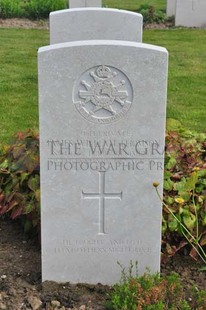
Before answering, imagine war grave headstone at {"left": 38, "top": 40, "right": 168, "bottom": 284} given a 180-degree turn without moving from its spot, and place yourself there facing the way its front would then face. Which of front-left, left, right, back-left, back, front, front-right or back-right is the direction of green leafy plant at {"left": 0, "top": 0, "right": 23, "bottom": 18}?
front

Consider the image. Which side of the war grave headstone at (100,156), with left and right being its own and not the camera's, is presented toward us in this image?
front

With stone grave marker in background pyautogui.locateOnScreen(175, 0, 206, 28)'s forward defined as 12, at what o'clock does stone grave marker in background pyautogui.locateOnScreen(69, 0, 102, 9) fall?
stone grave marker in background pyautogui.locateOnScreen(69, 0, 102, 9) is roughly at 3 o'clock from stone grave marker in background pyautogui.locateOnScreen(175, 0, 206, 28).

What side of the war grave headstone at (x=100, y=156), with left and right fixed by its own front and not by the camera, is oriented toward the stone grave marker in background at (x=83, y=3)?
back

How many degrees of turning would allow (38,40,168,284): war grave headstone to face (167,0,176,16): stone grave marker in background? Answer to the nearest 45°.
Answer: approximately 180°

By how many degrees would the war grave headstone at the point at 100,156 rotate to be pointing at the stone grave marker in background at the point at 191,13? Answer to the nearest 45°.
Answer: approximately 180°

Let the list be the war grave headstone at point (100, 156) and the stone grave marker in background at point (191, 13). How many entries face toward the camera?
2

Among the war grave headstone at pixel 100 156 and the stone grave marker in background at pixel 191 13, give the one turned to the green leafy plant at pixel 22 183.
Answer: the stone grave marker in background

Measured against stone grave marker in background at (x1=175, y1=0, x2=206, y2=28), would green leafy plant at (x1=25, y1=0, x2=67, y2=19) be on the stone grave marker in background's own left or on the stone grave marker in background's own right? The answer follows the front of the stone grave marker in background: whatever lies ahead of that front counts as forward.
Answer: on the stone grave marker in background's own right

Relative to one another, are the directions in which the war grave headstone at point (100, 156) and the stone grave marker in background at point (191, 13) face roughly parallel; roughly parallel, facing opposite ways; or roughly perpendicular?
roughly parallel

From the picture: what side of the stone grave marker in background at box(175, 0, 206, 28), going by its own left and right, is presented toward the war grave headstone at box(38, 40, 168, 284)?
front

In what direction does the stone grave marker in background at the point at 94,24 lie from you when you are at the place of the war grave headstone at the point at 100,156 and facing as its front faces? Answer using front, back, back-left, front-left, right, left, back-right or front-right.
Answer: back

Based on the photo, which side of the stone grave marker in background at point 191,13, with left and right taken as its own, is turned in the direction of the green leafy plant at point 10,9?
right

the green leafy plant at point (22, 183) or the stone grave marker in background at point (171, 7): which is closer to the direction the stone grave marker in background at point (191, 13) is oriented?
the green leafy plant

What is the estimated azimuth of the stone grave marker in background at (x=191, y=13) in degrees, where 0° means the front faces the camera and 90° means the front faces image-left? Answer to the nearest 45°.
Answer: approximately 0°
